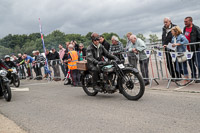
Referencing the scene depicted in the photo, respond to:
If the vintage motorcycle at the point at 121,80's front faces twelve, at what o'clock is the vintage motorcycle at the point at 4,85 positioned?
the vintage motorcycle at the point at 4,85 is roughly at 5 o'clock from the vintage motorcycle at the point at 121,80.

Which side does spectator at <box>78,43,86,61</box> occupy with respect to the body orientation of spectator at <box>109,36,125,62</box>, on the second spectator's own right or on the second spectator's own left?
on the second spectator's own right

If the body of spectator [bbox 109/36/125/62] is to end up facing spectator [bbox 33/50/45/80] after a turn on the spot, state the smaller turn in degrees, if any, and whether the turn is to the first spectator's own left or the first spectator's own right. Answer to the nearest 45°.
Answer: approximately 90° to the first spectator's own right

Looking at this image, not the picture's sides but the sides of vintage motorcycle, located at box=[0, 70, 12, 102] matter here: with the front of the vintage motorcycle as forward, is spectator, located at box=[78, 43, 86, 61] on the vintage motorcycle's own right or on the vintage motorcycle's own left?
on the vintage motorcycle's own left

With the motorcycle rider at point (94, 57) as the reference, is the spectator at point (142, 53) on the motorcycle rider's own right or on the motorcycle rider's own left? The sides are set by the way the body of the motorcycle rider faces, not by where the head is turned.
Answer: on the motorcycle rider's own left

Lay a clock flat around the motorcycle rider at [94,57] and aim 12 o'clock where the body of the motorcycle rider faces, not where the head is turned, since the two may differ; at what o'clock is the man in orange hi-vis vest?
The man in orange hi-vis vest is roughly at 7 o'clock from the motorcycle rider.

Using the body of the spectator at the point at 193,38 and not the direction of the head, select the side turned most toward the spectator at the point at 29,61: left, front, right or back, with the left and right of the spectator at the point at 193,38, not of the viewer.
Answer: right

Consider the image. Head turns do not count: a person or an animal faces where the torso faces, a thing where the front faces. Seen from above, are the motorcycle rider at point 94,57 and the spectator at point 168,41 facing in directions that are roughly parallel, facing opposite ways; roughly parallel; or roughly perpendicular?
roughly perpendicular

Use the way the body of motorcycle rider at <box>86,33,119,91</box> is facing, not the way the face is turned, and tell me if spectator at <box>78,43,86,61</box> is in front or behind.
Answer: behind

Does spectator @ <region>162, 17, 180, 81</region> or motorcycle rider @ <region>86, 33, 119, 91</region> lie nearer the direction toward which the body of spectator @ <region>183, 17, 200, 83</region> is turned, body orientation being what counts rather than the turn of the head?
the motorcycle rider

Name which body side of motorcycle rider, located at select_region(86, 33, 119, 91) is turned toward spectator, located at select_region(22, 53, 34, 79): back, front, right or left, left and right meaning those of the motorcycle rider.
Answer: back

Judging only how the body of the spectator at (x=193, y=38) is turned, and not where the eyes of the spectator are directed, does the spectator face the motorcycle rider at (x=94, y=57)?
yes

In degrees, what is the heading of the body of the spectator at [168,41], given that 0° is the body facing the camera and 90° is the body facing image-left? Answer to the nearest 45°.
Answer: approximately 45°
